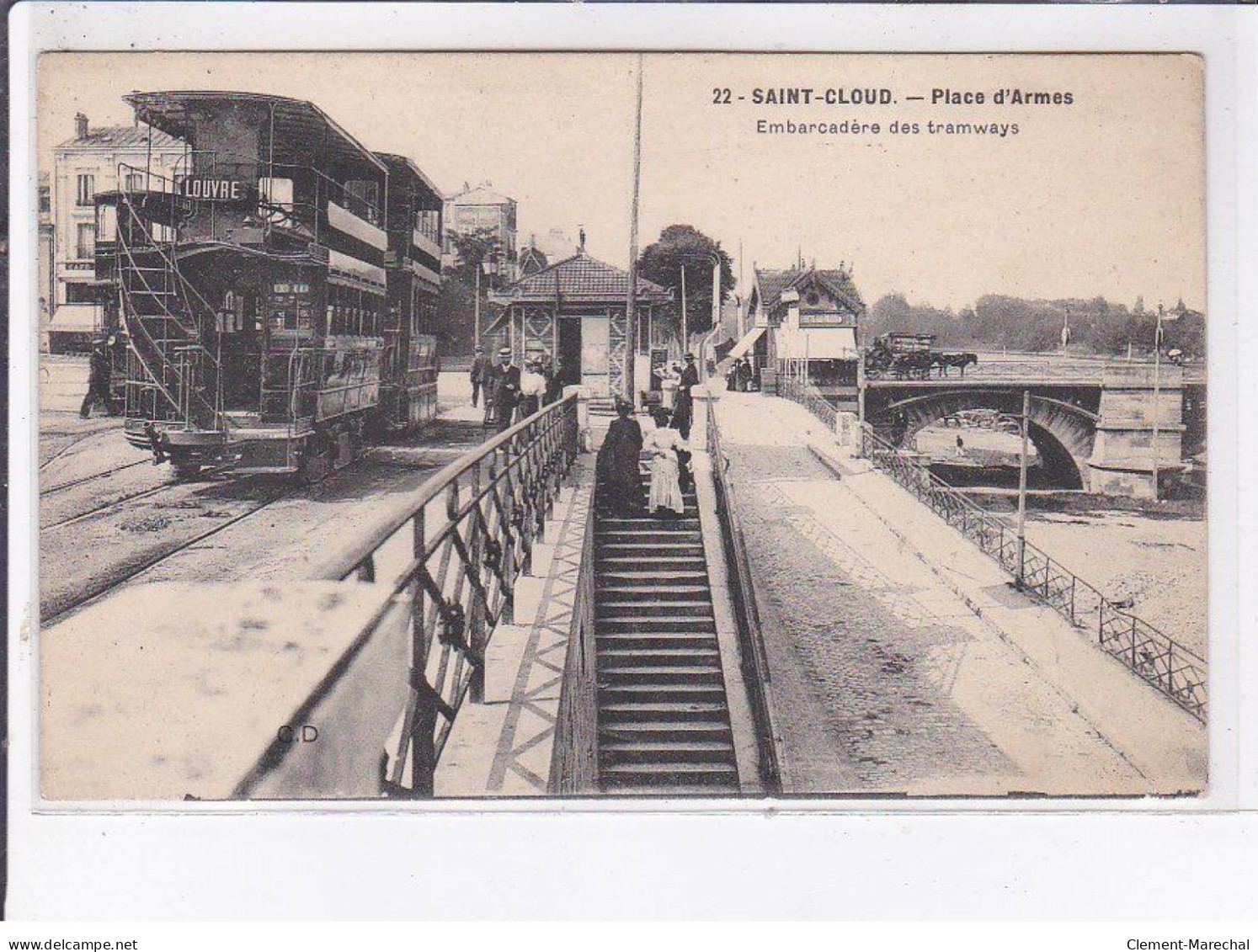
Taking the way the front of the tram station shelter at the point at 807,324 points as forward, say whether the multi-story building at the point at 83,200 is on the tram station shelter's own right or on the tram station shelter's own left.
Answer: on the tram station shelter's own right

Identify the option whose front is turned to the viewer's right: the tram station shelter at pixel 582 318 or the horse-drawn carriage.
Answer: the horse-drawn carriage

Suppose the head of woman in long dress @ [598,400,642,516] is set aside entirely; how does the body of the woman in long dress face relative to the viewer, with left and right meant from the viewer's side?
facing away from the viewer

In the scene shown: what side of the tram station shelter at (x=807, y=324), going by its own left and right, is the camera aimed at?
front

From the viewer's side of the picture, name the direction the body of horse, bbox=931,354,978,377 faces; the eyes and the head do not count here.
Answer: to the viewer's right

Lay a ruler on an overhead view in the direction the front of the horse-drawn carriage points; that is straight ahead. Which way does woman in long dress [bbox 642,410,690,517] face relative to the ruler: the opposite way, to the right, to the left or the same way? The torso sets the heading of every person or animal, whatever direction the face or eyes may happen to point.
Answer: to the right

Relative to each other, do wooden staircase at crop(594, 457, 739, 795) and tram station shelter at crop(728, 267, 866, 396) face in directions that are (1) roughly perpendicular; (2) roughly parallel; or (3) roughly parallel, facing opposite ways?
roughly parallel

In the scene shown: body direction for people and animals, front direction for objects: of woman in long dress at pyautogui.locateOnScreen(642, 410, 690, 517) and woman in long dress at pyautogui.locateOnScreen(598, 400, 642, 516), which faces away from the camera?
woman in long dress at pyautogui.locateOnScreen(598, 400, 642, 516)

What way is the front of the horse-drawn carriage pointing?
to the viewer's right
